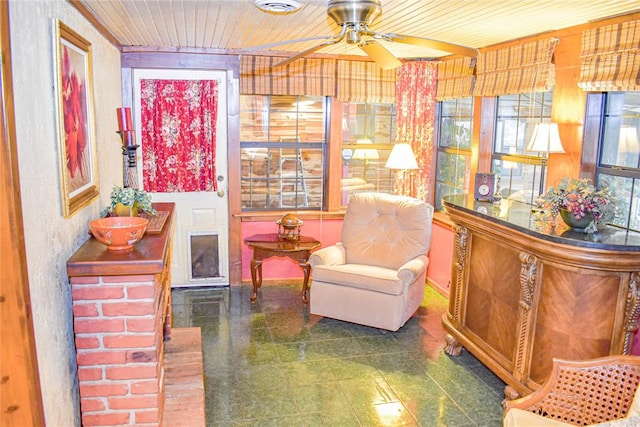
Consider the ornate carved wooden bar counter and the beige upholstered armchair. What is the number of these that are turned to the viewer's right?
0

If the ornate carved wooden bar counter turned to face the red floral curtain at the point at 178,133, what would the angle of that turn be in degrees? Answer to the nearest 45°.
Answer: approximately 45° to its right

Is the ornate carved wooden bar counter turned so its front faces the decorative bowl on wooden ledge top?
yes

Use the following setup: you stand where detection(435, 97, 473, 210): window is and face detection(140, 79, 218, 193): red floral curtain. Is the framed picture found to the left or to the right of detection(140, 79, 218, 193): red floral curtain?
left

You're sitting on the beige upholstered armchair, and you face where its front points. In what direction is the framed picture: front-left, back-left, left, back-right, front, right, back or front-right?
front

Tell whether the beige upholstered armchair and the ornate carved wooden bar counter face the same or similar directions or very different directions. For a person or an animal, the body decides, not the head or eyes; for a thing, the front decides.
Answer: same or similar directions

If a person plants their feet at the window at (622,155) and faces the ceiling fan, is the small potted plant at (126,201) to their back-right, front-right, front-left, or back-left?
front-right

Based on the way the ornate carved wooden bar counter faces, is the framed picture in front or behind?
in front

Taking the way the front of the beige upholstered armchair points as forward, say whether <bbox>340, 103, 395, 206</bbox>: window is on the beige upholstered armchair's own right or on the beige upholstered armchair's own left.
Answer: on the beige upholstered armchair's own right

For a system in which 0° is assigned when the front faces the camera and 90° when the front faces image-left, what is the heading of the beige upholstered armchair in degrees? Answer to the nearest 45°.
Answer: approximately 45°

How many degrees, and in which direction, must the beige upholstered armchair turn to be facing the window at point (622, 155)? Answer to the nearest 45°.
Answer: approximately 90° to its left

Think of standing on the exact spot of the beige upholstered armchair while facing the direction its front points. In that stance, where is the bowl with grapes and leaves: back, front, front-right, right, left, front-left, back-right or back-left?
left

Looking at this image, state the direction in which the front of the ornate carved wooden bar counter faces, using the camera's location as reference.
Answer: facing the viewer and to the left of the viewer

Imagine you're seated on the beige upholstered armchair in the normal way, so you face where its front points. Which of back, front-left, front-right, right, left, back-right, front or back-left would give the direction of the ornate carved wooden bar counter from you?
left

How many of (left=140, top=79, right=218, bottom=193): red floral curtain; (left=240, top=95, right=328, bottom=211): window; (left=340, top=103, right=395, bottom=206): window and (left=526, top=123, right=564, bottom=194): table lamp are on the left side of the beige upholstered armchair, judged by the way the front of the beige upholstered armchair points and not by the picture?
1

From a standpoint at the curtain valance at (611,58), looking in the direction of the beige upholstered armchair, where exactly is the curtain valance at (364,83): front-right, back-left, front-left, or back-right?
front-right

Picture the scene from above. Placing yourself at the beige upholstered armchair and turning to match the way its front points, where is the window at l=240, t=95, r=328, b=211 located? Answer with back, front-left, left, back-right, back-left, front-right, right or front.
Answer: right

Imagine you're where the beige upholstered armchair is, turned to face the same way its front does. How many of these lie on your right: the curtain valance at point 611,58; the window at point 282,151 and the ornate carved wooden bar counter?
1
